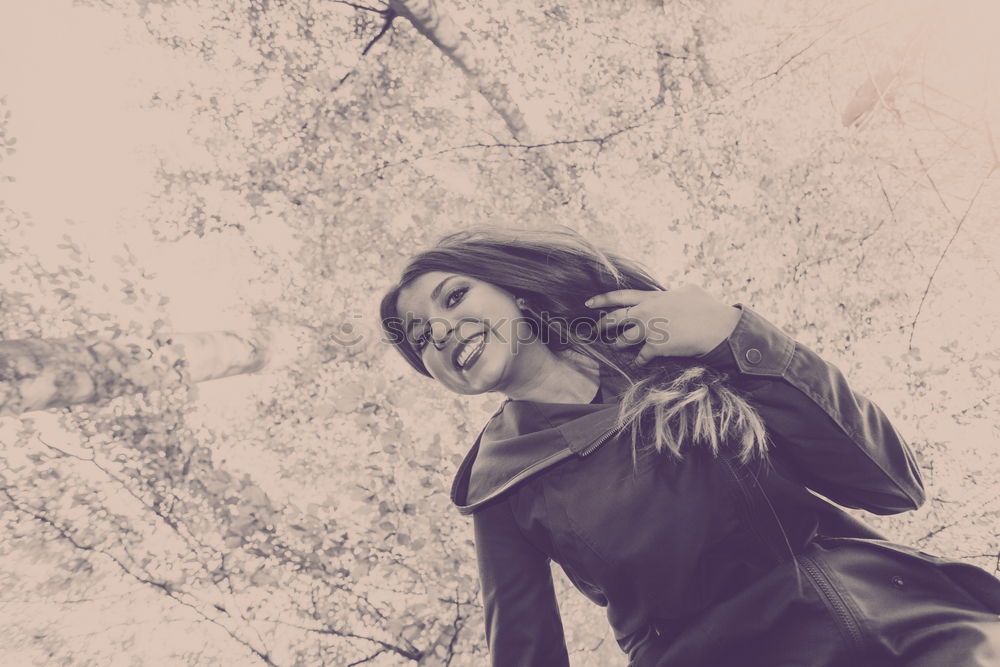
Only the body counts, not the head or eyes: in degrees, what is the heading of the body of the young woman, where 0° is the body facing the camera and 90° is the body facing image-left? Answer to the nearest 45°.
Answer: approximately 0°
